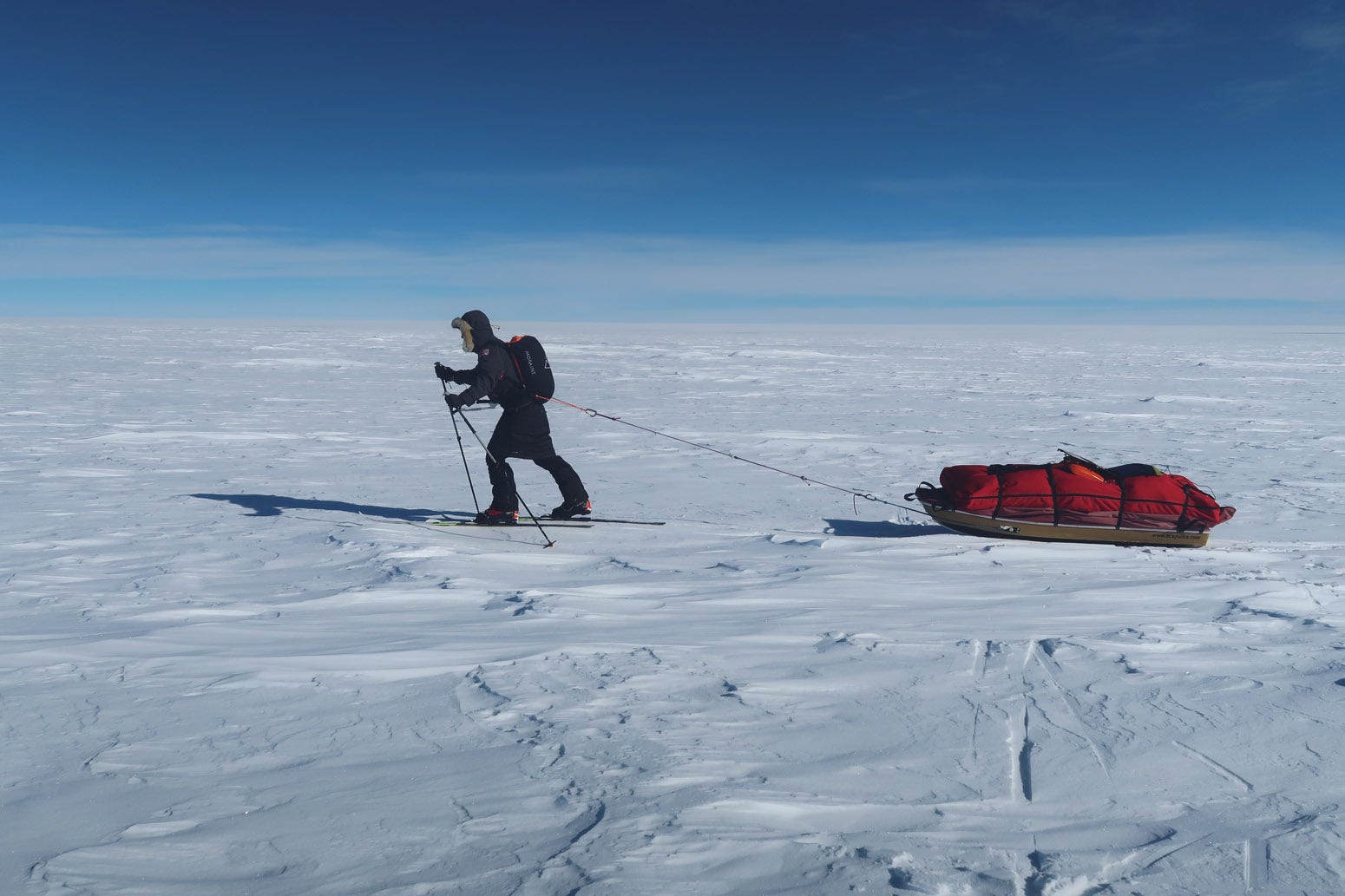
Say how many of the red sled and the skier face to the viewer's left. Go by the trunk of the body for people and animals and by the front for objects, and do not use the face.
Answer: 2

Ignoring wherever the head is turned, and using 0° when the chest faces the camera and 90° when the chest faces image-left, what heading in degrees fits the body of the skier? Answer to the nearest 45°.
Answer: approximately 90°

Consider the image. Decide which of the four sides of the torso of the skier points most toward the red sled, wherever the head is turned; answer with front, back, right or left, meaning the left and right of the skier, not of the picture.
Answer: back

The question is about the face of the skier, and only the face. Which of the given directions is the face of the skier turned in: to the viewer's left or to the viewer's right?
to the viewer's left

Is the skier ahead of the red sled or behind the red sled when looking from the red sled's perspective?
ahead

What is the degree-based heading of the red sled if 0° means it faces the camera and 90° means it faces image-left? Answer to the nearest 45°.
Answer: approximately 90°
